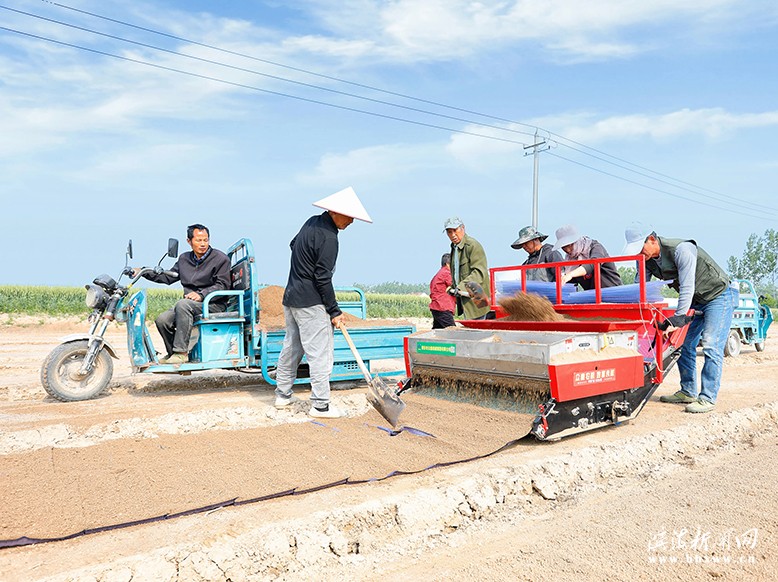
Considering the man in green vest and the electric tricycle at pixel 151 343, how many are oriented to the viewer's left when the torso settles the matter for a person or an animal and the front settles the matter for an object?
2

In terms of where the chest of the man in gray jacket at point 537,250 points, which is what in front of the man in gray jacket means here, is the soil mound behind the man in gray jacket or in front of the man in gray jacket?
in front

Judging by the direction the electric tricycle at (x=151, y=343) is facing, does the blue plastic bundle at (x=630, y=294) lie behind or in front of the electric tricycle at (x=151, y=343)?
behind

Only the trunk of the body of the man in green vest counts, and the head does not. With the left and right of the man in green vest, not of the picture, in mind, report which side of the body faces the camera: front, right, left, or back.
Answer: left

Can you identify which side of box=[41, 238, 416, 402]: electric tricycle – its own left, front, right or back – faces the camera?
left

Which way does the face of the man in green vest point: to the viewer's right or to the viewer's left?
to the viewer's left

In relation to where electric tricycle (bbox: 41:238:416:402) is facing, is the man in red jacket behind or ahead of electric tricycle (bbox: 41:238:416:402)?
behind

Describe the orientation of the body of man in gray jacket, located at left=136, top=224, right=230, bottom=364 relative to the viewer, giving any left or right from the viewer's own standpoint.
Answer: facing the viewer and to the left of the viewer

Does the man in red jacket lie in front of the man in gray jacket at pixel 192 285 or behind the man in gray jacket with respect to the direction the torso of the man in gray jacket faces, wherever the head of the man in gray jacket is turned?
behind

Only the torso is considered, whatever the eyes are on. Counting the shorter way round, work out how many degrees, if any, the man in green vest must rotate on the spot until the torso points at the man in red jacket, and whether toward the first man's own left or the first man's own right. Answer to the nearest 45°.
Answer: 0° — they already face them

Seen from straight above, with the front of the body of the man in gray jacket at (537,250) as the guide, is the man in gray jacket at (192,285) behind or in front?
in front

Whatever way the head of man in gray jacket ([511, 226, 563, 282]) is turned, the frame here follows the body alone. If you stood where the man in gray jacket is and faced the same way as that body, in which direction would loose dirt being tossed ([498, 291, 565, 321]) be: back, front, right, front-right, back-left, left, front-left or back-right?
front-left

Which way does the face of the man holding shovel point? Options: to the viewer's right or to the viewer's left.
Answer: to the viewer's right

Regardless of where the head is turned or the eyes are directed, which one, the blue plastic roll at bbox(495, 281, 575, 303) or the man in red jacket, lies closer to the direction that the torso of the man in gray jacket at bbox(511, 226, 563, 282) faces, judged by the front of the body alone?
the blue plastic roll
